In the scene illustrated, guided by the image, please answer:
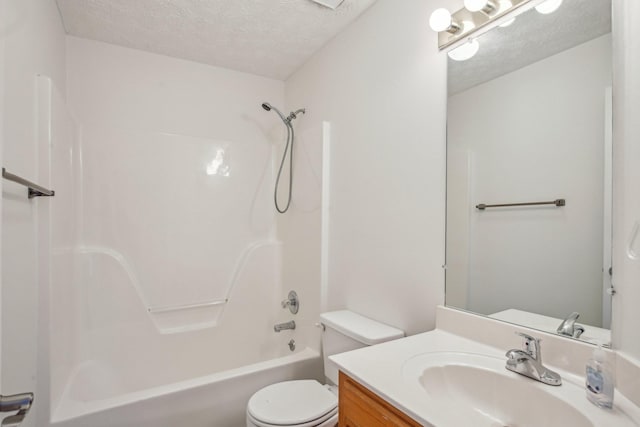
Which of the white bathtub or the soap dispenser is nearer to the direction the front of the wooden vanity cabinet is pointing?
the white bathtub

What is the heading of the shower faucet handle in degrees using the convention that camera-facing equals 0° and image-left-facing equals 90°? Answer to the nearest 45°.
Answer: approximately 45°

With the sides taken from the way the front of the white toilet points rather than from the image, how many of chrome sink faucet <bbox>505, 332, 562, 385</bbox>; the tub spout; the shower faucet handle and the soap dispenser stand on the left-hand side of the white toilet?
2

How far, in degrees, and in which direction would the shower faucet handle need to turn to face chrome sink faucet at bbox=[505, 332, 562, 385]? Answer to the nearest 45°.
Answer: approximately 90° to its left

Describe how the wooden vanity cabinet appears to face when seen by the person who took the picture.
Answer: facing the viewer and to the left of the viewer

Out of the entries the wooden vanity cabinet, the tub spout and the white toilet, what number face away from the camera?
0

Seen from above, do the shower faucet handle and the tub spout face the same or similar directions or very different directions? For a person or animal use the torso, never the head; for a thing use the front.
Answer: same or similar directions

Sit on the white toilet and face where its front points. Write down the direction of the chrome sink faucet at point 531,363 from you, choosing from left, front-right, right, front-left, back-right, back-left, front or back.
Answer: left

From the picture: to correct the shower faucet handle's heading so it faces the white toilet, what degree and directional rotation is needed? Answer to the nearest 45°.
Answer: approximately 45° to its left

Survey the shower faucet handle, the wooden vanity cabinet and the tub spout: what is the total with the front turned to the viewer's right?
0

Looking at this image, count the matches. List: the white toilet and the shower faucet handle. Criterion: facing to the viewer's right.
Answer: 0
